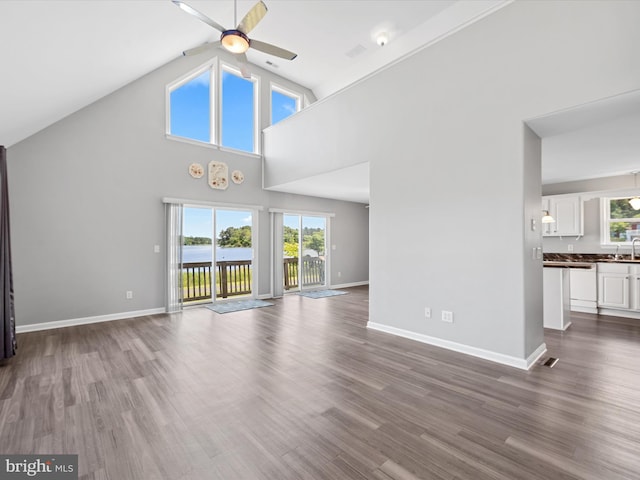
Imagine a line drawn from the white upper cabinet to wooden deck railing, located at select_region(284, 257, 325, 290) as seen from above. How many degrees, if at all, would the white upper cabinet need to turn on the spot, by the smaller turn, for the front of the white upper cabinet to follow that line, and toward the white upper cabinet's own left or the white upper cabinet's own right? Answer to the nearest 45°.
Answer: approximately 90° to the white upper cabinet's own right

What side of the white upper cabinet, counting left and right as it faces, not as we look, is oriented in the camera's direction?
front

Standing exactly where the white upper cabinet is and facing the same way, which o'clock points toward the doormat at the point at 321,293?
The doormat is roughly at 2 o'clock from the white upper cabinet.

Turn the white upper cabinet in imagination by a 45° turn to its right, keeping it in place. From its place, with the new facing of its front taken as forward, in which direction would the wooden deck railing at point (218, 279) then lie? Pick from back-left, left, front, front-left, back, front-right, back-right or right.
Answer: front

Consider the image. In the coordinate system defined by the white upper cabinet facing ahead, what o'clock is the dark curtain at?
The dark curtain is roughly at 1 o'clock from the white upper cabinet.

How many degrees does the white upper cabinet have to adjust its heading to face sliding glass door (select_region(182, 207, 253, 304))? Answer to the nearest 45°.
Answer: approximately 45° to its right

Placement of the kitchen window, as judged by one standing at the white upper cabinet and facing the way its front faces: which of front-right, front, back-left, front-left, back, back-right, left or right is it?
left

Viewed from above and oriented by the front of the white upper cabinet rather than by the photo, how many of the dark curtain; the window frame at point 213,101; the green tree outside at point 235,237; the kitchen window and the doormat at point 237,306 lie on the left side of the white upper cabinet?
1

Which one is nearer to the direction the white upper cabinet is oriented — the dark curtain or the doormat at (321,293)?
the dark curtain

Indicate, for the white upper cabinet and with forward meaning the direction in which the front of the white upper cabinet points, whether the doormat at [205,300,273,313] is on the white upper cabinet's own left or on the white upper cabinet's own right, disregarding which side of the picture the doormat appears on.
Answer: on the white upper cabinet's own right

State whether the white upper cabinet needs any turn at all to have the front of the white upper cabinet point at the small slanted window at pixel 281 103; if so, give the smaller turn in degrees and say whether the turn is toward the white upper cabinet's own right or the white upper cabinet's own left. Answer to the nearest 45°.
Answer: approximately 45° to the white upper cabinet's own right

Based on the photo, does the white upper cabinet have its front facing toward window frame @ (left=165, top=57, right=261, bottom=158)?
no
